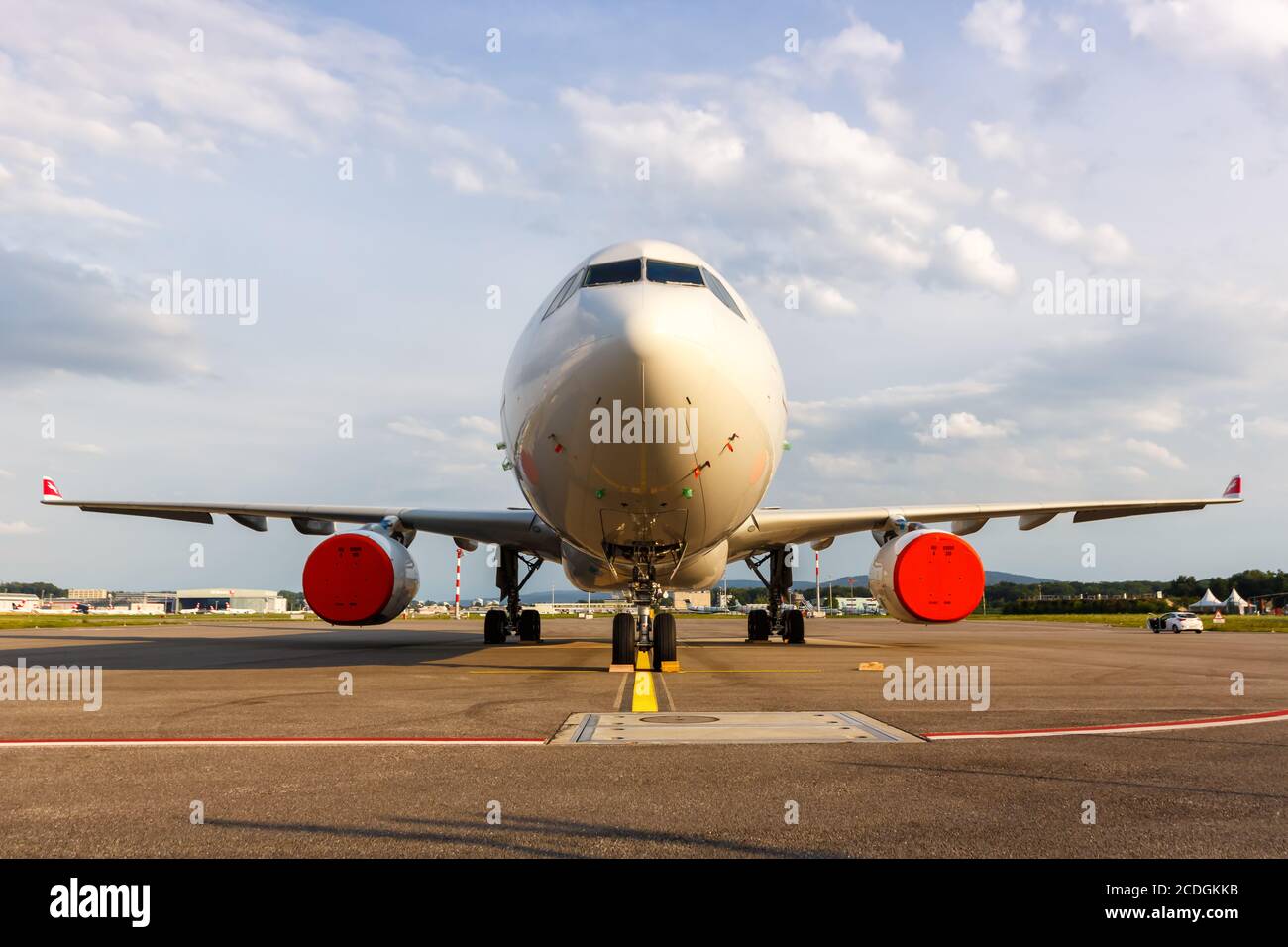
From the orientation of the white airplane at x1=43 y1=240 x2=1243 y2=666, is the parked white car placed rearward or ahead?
rearward

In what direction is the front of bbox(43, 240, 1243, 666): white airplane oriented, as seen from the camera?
facing the viewer
